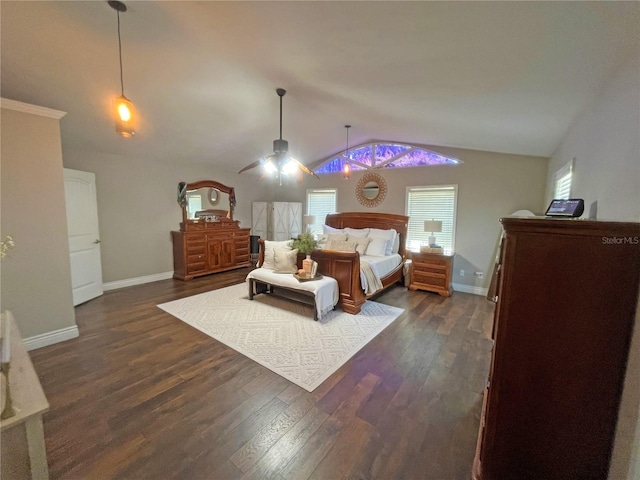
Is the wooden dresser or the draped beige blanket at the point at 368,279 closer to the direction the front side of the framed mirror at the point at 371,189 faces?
the draped beige blanket

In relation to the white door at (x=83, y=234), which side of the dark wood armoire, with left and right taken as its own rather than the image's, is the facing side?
front

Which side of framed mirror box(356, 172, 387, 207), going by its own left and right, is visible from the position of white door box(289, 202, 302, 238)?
right

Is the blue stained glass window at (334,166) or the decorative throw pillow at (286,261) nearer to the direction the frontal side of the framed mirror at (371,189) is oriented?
the decorative throw pillow

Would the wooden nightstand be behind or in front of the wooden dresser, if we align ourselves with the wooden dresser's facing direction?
in front

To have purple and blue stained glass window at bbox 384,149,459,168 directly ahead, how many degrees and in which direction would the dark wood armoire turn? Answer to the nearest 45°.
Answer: approximately 45° to its right

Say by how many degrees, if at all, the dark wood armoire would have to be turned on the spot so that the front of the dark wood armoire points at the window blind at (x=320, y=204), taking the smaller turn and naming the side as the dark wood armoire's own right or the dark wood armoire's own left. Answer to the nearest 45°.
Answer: approximately 45° to the dark wood armoire's own right

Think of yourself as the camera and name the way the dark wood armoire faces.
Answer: facing to the left of the viewer

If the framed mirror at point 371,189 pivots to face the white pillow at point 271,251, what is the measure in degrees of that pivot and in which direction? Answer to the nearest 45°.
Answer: approximately 45° to its right

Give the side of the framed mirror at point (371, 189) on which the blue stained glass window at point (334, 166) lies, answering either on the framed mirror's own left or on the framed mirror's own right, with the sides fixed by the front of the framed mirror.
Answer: on the framed mirror's own right
